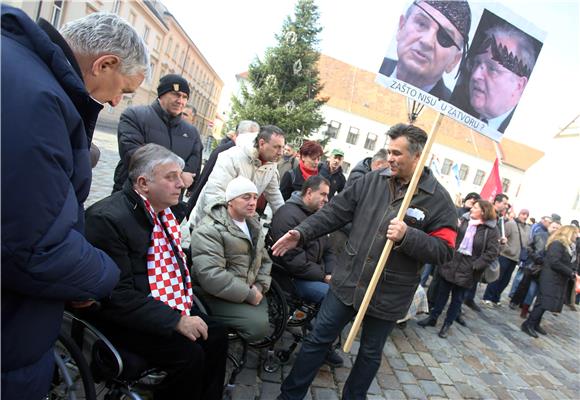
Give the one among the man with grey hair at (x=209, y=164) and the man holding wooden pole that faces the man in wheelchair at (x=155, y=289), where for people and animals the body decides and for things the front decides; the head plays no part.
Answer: the man holding wooden pole

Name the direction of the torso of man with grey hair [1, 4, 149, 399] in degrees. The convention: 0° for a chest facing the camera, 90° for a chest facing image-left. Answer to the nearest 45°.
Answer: approximately 270°

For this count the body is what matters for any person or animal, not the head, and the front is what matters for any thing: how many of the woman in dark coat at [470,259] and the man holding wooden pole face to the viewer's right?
0

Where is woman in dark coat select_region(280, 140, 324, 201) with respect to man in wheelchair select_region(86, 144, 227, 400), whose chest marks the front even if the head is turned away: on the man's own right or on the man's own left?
on the man's own left

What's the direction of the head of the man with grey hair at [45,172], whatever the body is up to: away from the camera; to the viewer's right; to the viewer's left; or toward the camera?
to the viewer's right

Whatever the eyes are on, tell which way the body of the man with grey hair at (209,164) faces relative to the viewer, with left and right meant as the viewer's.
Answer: facing to the right of the viewer

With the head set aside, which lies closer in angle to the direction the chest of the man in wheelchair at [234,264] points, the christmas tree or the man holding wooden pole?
the man holding wooden pole

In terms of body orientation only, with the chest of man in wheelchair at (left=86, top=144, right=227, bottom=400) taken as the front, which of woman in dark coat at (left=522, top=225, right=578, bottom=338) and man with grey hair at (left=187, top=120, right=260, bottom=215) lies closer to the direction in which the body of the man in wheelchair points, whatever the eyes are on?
the woman in dark coat

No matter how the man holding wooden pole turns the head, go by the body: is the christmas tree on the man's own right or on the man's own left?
on the man's own right

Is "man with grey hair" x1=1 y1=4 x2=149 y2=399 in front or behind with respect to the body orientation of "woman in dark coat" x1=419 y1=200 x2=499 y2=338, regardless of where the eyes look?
in front

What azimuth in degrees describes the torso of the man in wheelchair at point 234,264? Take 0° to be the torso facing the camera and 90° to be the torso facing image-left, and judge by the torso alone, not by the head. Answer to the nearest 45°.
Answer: approximately 315°
